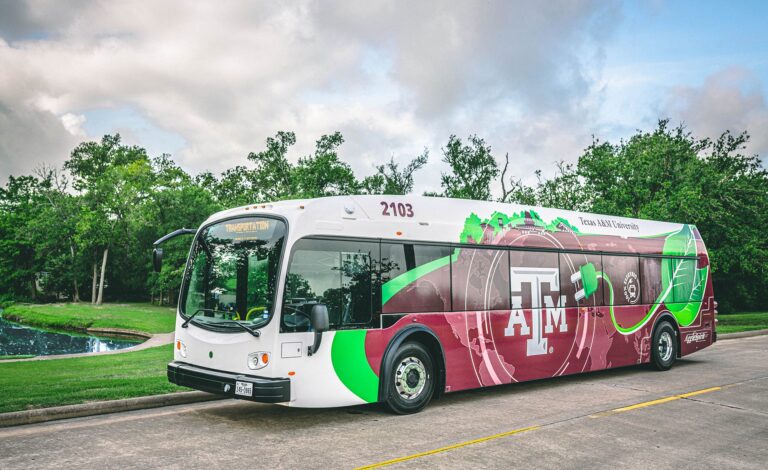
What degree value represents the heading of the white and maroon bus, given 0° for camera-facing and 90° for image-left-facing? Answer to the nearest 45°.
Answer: approximately 45°

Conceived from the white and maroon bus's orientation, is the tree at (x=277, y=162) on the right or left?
on its right

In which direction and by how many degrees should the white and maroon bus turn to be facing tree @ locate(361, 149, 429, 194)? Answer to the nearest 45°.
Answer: approximately 135° to its right

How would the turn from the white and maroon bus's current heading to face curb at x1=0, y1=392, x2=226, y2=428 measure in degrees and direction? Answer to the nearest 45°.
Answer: approximately 45° to its right

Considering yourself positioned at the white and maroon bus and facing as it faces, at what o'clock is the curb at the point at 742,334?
The curb is roughly at 6 o'clock from the white and maroon bus.

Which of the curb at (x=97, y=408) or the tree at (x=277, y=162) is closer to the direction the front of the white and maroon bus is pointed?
the curb

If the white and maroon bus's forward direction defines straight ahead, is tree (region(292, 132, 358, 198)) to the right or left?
on its right

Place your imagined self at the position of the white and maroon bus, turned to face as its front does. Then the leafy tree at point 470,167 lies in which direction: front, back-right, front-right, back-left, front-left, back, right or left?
back-right
